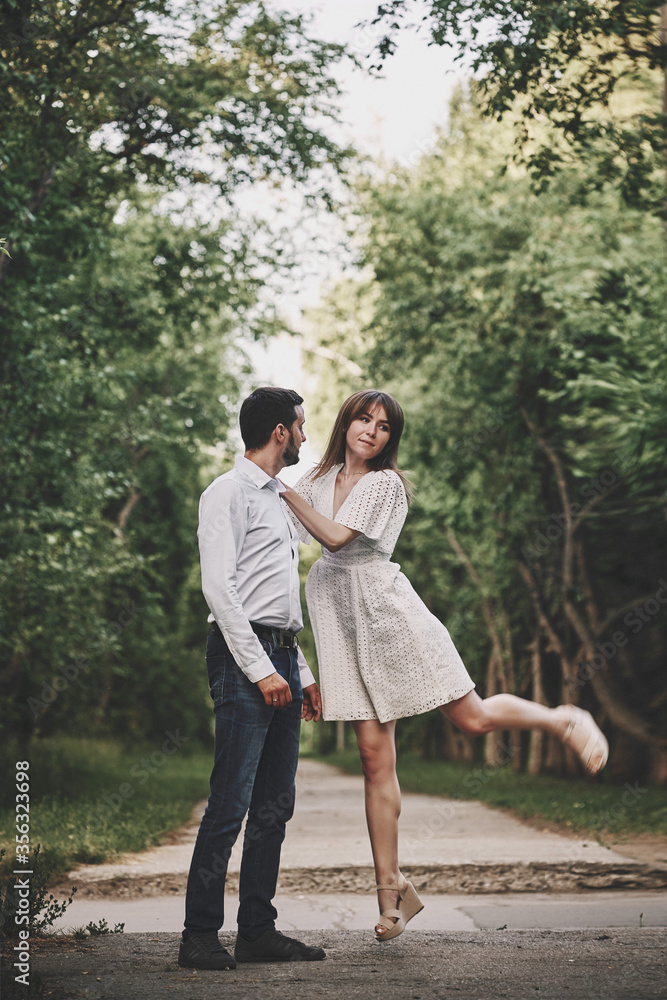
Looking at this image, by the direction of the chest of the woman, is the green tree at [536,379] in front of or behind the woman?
behind

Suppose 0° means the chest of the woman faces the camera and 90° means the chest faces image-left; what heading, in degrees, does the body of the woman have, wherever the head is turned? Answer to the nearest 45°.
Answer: approximately 45°

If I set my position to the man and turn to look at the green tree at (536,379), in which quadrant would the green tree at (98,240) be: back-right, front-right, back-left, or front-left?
front-left

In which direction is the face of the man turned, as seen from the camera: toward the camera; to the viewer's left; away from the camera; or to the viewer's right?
to the viewer's right

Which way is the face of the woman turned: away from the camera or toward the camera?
toward the camera

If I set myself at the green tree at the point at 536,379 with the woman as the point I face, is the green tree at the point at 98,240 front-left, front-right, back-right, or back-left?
front-right
